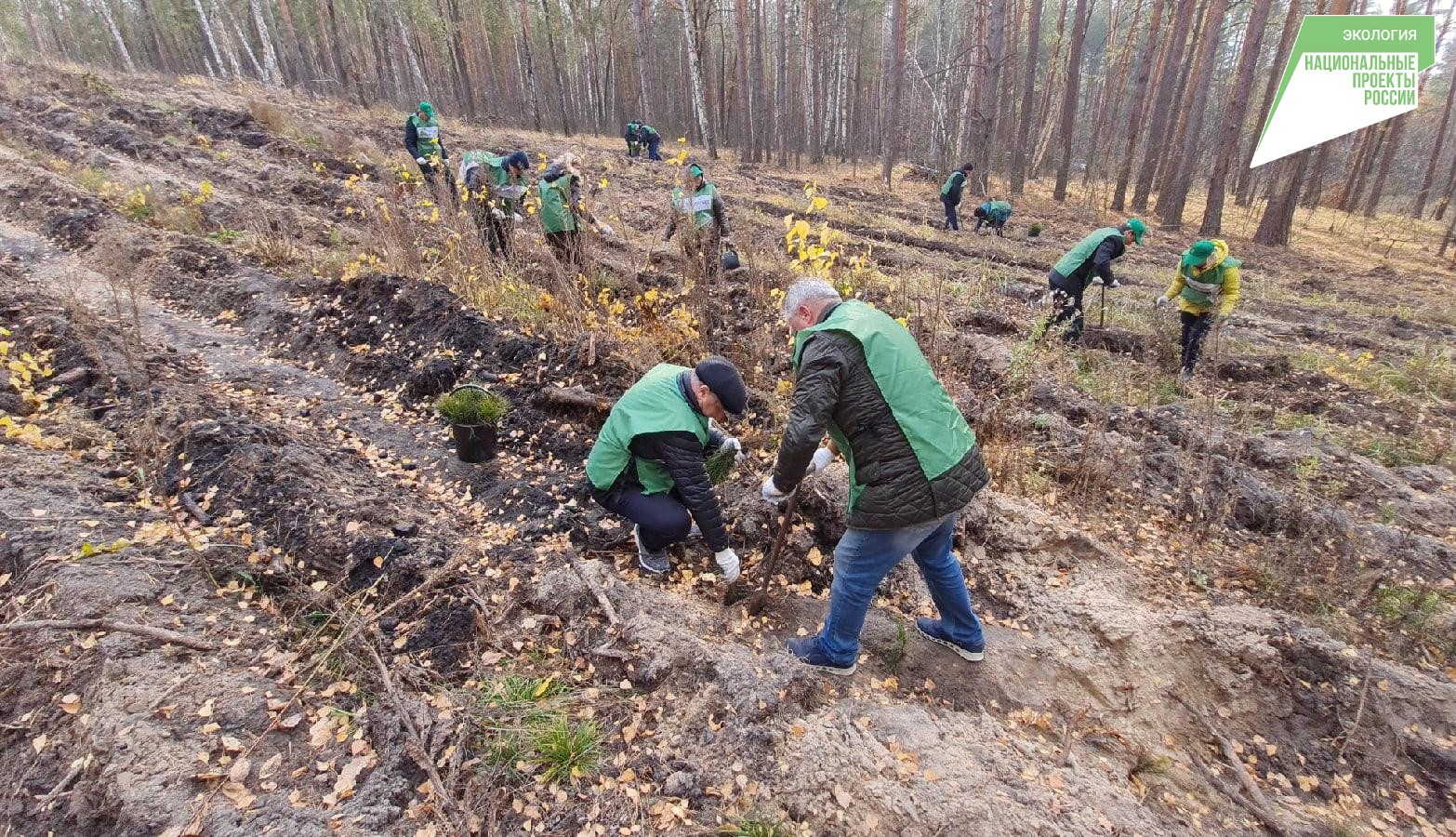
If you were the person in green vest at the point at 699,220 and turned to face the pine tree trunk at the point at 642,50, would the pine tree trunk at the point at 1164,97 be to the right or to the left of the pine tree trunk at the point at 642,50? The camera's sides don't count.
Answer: right

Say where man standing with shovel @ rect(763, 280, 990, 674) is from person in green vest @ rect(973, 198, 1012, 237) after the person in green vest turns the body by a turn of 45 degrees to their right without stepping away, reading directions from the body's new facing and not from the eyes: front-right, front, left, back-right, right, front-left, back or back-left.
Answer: back-left

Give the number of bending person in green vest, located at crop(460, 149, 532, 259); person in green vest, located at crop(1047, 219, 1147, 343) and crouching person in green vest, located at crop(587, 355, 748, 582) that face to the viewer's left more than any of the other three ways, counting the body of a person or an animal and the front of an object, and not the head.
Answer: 0

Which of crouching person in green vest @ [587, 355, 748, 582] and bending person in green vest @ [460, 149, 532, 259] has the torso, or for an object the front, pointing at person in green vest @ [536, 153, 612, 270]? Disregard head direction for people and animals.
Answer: bending person in green vest @ [460, 149, 532, 259]

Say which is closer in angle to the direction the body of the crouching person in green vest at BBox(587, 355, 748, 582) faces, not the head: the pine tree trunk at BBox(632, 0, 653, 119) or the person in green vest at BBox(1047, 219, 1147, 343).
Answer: the person in green vest

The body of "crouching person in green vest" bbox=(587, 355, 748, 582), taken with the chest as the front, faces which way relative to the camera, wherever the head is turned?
to the viewer's right

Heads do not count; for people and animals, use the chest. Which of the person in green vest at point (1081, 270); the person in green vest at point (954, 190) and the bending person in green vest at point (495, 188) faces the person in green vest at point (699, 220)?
the bending person in green vest

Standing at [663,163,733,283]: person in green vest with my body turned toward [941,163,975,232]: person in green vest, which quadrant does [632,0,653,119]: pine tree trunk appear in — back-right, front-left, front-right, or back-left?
front-left

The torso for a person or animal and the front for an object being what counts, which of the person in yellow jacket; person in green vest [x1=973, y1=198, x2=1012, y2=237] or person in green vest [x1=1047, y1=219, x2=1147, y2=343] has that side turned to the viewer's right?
person in green vest [x1=1047, y1=219, x2=1147, y2=343]

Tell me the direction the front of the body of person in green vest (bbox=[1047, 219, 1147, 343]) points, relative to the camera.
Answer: to the viewer's right

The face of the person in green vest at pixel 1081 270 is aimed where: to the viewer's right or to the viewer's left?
to the viewer's right

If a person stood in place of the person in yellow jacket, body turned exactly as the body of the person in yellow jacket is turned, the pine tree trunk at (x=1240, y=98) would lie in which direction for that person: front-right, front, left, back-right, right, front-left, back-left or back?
back-right

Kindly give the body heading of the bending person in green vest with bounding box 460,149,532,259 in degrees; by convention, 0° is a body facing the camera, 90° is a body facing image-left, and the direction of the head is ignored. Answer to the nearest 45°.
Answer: approximately 315°

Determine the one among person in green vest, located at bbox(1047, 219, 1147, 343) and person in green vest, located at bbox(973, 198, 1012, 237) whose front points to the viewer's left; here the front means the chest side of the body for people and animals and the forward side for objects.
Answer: person in green vest, located at bbox(973, 198, 1012, 237)
